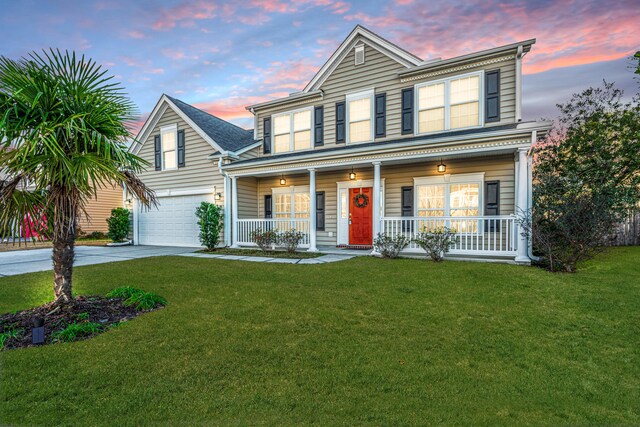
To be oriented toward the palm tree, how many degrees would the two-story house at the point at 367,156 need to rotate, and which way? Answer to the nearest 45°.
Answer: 0° — it already faces it

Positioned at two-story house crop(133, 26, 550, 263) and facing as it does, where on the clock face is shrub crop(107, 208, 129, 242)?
The shrub is roughly at 2 o'clock from the two-story house.

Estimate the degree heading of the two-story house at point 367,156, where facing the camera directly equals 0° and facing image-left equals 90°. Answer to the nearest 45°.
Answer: approximately 45°

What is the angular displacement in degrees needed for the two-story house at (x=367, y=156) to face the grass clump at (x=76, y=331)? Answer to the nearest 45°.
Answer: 0° — it already faces it

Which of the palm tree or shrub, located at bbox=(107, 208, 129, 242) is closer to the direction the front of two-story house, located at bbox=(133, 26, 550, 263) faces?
the palm tree
